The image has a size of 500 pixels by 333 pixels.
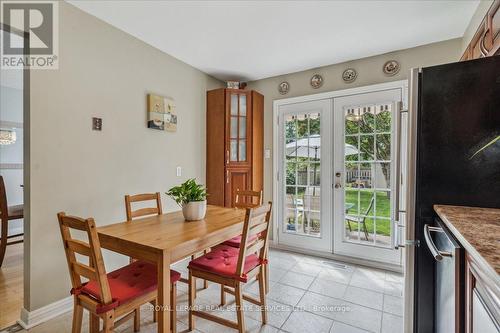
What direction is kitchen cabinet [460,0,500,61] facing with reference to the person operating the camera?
facing to the left of the viewer

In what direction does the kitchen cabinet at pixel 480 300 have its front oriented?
to the viewer's left

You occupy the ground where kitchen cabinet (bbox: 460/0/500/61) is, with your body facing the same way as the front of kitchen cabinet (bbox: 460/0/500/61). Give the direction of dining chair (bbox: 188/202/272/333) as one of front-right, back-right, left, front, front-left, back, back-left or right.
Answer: front-left

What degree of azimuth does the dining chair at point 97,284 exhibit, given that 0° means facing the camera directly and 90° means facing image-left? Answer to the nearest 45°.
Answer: approximately 225°

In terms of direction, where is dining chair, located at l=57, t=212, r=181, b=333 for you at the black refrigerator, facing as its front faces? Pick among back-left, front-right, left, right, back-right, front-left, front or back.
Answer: front-left

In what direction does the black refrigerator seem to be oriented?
to the viewer's left

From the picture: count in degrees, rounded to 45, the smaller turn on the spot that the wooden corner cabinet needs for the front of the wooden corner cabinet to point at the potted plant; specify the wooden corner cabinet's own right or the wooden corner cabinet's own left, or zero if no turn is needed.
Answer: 0° — it already faces it

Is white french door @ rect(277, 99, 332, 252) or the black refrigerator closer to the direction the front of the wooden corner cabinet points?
the black refrigerator

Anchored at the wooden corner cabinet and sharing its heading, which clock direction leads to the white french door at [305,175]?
The white french door is roughly at 9 o'clock from the wooden corner cabinet.
